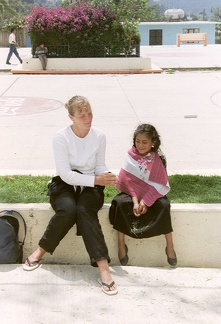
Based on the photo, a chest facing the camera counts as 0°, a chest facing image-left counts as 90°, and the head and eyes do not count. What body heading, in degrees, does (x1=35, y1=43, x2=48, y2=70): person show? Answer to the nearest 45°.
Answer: approximately 0°

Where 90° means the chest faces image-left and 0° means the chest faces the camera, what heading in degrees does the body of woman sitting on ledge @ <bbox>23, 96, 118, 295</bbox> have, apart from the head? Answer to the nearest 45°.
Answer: approximately 0°

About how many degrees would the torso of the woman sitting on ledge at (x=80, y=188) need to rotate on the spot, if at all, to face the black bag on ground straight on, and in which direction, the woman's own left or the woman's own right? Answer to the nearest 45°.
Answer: approximately 90° to the woman's own right

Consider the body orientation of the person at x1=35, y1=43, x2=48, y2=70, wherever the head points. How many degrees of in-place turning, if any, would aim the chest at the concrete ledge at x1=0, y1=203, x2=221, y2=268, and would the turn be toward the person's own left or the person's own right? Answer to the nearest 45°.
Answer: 0° — they already face it

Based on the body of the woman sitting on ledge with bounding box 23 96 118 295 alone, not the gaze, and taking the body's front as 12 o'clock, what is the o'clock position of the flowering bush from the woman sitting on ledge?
The flowering bush is roughly at 6 o'clock from the woman sitting on ledge.

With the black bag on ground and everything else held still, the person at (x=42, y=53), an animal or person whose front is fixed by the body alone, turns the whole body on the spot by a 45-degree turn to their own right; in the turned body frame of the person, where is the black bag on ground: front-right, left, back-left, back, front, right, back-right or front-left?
front-left

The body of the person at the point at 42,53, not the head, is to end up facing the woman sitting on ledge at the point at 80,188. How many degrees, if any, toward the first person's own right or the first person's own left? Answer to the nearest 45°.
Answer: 0° — they already face them

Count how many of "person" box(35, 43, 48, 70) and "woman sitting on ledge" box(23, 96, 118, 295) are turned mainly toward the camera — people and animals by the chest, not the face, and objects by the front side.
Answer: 2
